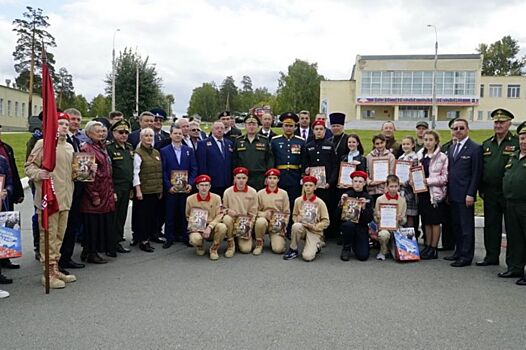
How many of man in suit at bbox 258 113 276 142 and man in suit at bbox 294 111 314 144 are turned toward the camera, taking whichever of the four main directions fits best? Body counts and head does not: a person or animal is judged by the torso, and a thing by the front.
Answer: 2

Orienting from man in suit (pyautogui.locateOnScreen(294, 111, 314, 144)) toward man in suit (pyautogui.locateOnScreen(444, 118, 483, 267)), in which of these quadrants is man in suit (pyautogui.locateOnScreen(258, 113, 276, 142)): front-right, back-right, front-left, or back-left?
back-right

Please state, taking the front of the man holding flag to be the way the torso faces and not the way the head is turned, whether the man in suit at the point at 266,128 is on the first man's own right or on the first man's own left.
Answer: on the first man's own left

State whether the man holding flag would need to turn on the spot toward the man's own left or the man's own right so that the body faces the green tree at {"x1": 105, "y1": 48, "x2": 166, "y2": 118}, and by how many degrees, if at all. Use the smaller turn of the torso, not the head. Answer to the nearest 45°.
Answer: approximately 135° to the man's own left

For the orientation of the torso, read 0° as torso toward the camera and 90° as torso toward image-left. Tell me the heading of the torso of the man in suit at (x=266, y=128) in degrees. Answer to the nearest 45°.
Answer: approximately 0°
